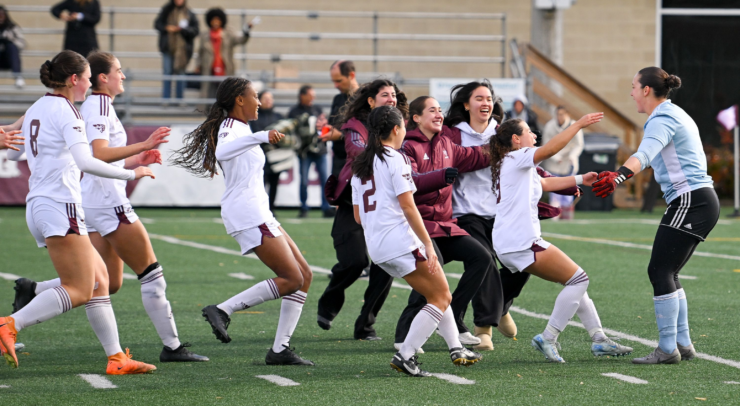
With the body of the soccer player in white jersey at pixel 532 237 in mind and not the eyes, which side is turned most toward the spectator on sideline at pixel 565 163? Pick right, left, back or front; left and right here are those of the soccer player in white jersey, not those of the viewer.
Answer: left

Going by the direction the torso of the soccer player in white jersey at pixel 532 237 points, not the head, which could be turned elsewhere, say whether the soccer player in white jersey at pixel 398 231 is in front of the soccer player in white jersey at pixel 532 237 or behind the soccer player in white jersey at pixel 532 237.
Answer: behind

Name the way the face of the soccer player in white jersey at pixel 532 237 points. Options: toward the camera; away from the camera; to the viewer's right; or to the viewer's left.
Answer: to the viewer's right

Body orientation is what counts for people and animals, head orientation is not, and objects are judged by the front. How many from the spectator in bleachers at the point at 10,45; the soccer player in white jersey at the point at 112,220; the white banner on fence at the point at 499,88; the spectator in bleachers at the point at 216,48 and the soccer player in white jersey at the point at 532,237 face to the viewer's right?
2

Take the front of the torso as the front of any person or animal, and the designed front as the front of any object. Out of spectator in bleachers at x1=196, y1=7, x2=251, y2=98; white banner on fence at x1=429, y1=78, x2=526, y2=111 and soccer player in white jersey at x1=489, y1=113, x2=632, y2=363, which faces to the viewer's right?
the soccer player in white jersey

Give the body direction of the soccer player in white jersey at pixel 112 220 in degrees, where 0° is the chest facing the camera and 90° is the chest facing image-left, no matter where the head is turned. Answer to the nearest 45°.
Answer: approximately 270°

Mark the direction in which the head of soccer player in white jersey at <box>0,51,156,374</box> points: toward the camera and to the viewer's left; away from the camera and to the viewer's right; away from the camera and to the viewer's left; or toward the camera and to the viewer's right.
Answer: away from the camera and to the viewer's right

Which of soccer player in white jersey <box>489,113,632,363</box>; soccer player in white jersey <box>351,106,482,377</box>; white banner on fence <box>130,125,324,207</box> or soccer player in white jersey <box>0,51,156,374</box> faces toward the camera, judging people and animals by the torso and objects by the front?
the white banner on fence

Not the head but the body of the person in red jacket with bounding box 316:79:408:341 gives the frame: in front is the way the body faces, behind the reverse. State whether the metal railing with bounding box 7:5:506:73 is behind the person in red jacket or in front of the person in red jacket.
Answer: behind

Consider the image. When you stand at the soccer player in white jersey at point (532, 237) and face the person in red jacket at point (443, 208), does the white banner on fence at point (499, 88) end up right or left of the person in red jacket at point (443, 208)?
right

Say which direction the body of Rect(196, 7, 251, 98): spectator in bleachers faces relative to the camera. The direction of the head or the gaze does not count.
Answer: toward the camera

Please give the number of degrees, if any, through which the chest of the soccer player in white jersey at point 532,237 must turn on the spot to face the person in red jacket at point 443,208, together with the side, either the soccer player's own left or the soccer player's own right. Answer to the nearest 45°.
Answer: approximately 135° to the soccer player's own left

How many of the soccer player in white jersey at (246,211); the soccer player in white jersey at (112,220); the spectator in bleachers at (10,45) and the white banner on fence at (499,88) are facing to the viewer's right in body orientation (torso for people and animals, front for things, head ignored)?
2

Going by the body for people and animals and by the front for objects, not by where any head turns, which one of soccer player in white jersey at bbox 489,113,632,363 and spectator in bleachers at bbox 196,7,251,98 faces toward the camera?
the spectator in bleachers

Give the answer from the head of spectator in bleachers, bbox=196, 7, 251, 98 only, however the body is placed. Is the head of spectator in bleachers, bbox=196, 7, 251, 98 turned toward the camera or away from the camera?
toward the camera

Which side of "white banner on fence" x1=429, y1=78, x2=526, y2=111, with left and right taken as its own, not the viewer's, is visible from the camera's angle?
front

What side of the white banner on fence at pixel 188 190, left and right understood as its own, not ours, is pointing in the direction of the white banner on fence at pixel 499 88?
left

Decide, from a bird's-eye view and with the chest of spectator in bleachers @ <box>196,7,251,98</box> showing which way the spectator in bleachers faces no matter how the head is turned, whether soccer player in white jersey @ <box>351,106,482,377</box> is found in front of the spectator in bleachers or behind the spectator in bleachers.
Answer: in front
